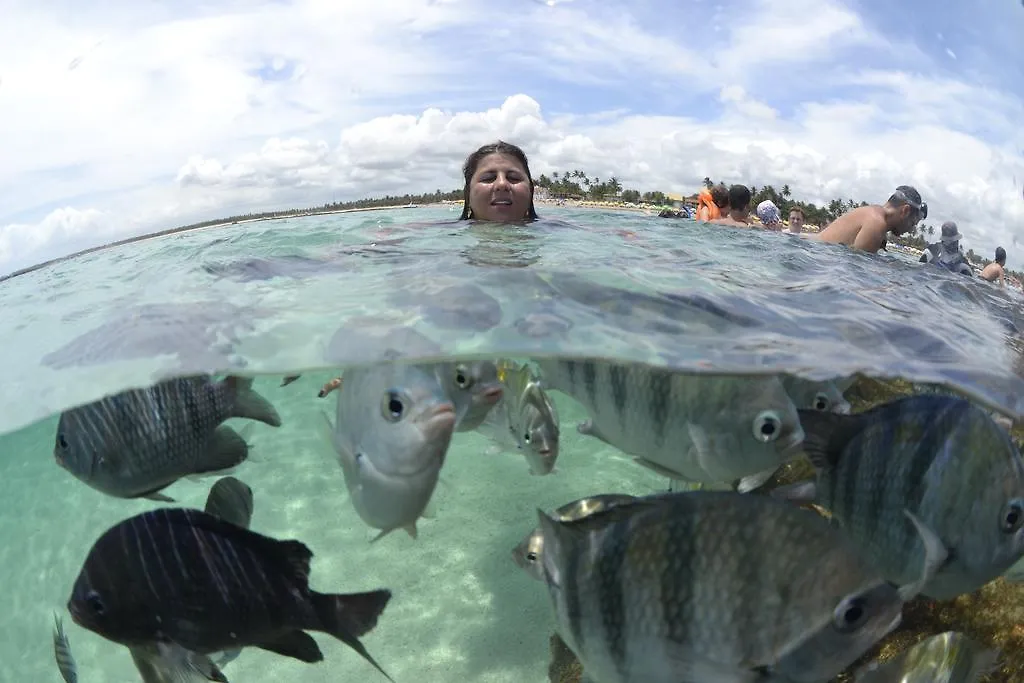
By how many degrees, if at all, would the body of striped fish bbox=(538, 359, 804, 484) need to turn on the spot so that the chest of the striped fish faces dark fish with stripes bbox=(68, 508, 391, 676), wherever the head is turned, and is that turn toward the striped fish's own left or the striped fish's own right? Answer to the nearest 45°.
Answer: approximately 135° to the striped fish's own right

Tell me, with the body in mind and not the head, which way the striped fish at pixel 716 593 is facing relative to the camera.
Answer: to the viewer's right

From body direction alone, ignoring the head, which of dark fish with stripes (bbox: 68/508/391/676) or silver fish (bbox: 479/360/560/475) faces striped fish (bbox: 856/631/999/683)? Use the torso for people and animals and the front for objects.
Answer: the silver fish

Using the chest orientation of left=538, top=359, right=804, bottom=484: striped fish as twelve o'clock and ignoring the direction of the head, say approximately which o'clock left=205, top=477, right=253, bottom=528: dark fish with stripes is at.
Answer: The dark fish with stripes is roughly at 5 o'clock from the striped fish.

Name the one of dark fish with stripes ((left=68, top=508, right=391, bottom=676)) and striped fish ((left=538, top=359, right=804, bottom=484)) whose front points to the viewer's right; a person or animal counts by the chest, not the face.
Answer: the striped fish

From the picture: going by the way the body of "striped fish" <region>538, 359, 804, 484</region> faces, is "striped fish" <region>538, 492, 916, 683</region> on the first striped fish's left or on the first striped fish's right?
on the first striped fish's right

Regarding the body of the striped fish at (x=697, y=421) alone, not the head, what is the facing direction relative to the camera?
to the viewer's right

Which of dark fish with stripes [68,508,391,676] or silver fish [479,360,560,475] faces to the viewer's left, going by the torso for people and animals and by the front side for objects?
the dark fish with stripes

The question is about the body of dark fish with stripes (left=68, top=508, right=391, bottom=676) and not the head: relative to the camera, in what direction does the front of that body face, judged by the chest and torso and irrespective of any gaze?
to the viewer's left

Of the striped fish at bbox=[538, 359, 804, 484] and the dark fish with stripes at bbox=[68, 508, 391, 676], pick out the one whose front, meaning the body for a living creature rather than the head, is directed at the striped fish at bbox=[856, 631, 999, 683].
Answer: the striped fish at bbox=[538, 359, 804, 484]
